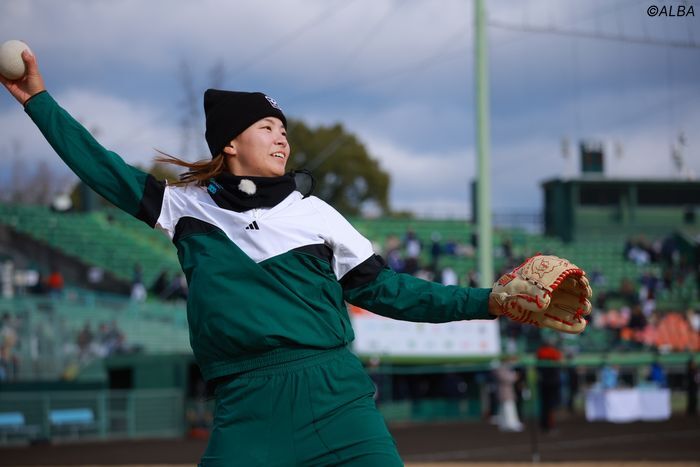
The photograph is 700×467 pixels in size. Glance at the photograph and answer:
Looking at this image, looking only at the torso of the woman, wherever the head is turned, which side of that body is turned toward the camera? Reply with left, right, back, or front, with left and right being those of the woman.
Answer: front

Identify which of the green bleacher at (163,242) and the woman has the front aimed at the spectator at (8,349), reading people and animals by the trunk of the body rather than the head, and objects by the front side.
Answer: the green bleacher

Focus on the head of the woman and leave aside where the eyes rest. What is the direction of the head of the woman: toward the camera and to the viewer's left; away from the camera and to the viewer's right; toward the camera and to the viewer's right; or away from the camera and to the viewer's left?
toward the camera and to the viewer's right

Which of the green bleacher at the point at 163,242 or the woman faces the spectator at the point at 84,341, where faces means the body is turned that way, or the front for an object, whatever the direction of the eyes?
the green bleacher

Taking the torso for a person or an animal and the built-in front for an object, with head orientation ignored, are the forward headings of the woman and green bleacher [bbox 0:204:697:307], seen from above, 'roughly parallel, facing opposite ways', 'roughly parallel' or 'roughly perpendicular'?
roughly parallel

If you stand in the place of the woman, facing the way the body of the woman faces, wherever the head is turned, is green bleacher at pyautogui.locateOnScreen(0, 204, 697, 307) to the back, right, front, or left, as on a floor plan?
back

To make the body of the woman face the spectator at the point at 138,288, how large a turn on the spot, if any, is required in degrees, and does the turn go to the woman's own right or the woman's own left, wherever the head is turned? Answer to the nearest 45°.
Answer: approximately 180°

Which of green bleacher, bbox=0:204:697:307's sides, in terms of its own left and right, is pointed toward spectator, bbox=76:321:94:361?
front

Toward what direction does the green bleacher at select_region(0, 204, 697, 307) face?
toward the camera

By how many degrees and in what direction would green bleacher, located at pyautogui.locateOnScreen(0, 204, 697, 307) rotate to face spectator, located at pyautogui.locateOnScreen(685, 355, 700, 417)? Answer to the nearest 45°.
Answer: approximately 90° to its left

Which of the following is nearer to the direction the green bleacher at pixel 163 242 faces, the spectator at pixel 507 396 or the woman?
the woman

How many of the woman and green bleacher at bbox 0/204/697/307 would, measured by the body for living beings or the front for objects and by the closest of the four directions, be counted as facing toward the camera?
2

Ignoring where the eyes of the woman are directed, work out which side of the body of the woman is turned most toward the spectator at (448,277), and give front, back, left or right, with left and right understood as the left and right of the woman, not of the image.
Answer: back
